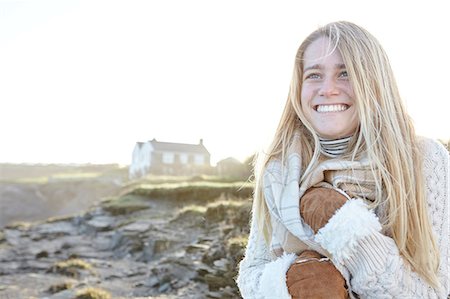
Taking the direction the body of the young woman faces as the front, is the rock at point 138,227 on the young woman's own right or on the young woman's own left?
on the young woman's own right

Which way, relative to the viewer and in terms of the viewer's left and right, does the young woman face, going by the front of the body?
facing the viewer and to the left of the viewer

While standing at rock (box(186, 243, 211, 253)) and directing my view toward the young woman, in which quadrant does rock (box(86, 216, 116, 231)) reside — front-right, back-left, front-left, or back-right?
back-right

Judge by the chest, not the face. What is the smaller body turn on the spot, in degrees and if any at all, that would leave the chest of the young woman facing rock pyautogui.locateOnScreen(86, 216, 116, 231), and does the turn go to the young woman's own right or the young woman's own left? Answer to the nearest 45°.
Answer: approximately 90° to the young woman's own right
